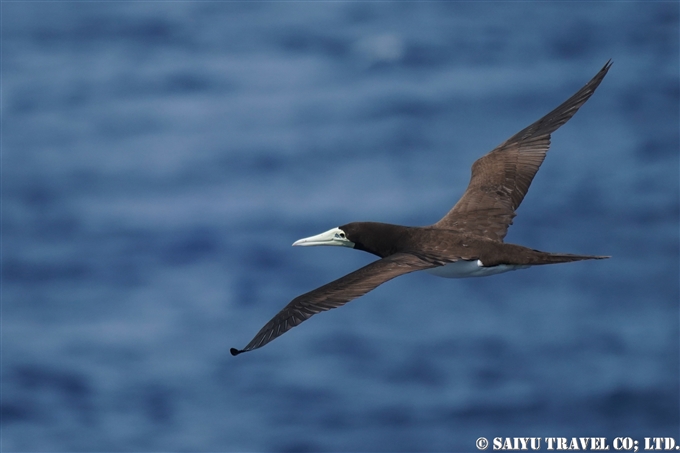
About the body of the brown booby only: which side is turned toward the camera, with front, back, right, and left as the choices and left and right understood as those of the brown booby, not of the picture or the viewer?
left
